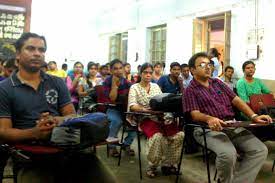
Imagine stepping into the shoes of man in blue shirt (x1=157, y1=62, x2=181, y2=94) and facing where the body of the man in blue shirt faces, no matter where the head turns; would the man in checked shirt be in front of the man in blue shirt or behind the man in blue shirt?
in front

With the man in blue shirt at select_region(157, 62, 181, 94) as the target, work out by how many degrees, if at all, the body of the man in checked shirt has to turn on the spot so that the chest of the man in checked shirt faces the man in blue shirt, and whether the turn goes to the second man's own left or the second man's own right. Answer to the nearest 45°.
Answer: approximately 135° to the second man's own left

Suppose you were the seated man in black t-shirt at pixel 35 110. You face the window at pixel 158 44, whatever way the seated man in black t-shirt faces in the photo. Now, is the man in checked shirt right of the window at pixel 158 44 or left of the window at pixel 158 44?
right

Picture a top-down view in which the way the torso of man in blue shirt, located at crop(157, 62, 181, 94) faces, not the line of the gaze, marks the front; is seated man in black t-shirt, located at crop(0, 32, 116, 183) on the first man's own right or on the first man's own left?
on the first man's own right

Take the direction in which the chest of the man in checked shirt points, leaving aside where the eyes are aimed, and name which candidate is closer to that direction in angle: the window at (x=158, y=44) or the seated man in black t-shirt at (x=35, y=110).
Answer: the seated man in black t-shirt

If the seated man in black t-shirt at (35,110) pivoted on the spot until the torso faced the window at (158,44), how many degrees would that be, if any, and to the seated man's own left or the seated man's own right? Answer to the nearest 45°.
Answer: approximately 135° to the seated man's own left

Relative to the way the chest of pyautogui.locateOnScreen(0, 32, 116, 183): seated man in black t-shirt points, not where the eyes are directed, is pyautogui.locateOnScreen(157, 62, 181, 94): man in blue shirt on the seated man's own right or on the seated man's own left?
on the seated man's own left

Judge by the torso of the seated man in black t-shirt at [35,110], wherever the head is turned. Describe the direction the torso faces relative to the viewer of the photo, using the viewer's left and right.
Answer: facing the viewer and to the right of the viewer

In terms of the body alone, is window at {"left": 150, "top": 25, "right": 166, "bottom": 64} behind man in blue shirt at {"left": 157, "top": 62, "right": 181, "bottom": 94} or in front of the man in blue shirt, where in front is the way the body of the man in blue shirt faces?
behind

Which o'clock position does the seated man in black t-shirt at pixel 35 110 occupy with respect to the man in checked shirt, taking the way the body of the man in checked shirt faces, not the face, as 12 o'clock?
The seated man in black t-shirt is roughly at 3 o'clock from the man in checked shirt.
